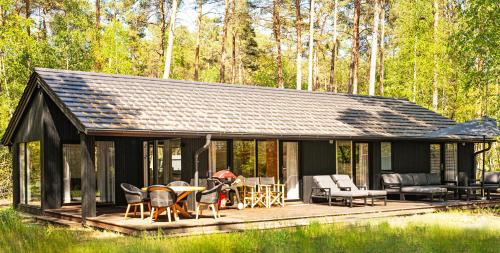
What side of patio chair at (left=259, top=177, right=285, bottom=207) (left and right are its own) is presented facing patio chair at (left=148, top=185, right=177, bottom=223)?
right

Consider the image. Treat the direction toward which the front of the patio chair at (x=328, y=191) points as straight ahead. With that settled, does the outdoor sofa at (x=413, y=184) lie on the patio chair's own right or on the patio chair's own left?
on the patio chair's own left

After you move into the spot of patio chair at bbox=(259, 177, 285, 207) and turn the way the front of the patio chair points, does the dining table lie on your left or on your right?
on your right

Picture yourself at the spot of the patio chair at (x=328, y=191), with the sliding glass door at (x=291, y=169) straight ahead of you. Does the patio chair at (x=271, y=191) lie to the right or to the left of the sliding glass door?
left

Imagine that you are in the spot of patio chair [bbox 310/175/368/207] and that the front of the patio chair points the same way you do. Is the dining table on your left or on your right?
on your right

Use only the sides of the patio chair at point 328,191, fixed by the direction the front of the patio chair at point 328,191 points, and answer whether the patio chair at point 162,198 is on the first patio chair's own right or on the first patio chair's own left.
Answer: on the first patio chair's own right

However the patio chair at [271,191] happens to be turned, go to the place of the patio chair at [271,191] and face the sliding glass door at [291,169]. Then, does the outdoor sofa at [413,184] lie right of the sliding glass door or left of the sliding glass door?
right

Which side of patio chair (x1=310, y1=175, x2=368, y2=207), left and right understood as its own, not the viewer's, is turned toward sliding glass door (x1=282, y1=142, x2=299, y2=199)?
back

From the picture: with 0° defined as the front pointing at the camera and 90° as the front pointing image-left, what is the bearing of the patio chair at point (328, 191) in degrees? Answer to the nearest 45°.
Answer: approximately 315°
